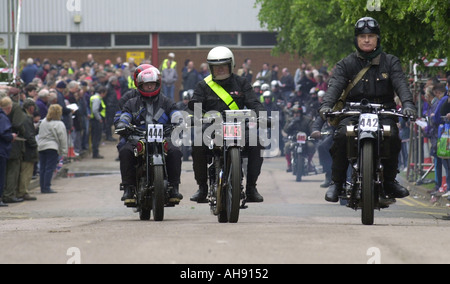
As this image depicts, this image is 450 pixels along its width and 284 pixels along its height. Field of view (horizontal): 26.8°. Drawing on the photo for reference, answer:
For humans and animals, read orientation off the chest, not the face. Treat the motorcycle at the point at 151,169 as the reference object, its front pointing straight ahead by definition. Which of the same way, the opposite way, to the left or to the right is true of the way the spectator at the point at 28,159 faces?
to the left

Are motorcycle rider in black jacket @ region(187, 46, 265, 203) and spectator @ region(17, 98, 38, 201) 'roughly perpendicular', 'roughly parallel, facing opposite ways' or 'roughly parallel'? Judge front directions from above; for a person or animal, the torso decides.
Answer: roughly perpendicular

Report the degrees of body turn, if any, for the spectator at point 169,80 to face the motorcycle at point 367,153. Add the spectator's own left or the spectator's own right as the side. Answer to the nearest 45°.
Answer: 0° — they already face it

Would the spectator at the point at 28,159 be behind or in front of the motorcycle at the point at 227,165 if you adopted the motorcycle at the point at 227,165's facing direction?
behind

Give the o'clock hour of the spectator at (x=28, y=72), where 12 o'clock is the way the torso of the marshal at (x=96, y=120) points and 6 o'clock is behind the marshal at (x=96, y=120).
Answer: the spectator at (x=28, y=72) is roughly at 8 o'clock from the marshal at (x=96, y=120).

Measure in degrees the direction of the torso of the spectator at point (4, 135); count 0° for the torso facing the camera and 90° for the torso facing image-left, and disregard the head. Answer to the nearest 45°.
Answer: approximately 270°

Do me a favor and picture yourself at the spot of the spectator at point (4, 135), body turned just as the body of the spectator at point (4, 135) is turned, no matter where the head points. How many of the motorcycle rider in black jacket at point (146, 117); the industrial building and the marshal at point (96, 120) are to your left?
2

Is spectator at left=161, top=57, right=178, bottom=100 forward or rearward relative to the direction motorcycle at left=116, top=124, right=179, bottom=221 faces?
rearward

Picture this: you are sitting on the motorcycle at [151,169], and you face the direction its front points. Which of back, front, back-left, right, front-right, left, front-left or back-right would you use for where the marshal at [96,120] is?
back

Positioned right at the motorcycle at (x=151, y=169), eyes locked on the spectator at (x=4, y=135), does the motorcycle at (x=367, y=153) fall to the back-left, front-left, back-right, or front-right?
back-right
